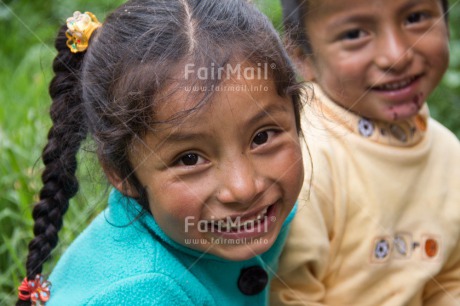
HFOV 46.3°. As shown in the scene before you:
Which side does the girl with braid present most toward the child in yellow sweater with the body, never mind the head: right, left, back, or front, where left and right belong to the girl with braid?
left

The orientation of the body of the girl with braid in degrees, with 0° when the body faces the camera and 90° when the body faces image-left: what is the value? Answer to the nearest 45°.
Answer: approximately 315°
